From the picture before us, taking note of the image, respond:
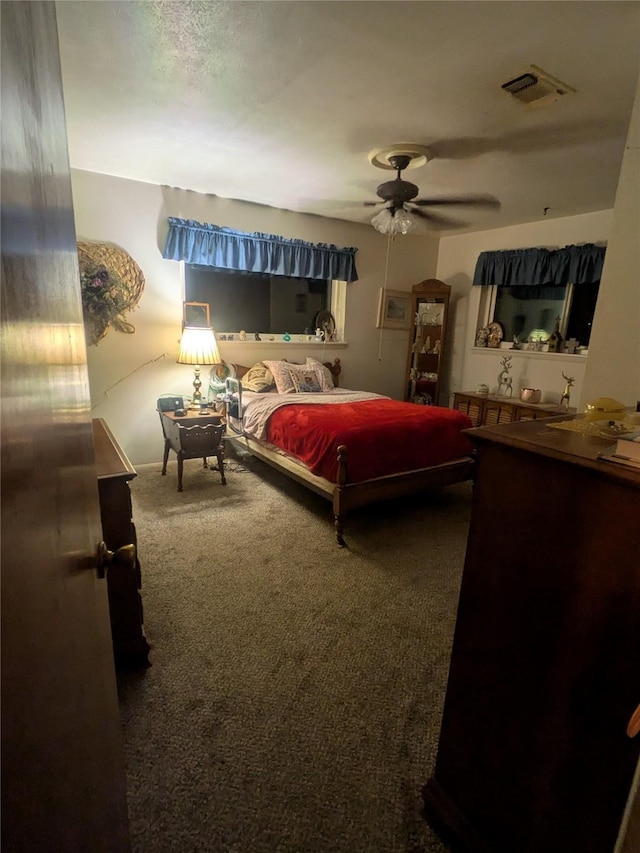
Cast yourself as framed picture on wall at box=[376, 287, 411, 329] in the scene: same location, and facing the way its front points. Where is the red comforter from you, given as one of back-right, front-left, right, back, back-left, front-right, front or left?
front-right

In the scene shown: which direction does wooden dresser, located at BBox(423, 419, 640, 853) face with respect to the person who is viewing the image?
facing away from the viewer and to the left of the viewer

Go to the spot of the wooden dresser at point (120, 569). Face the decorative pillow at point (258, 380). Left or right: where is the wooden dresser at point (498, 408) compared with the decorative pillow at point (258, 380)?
right

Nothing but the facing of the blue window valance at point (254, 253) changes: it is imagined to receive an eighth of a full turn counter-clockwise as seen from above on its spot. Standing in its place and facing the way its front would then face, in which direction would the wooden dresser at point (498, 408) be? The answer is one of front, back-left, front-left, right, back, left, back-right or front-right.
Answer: front

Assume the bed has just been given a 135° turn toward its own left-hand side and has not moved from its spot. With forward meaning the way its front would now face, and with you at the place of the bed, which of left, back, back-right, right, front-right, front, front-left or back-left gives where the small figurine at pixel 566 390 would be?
front-right

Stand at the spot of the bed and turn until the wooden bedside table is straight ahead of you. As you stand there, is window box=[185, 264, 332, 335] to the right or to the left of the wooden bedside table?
right

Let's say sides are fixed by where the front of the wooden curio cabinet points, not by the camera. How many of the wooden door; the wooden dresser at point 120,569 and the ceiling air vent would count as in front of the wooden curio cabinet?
3

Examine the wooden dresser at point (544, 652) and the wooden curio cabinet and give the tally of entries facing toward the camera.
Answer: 1

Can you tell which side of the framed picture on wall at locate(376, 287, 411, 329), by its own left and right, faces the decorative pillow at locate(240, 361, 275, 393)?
right

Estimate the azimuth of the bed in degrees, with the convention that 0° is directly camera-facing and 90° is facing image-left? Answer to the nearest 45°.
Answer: approximately 315°

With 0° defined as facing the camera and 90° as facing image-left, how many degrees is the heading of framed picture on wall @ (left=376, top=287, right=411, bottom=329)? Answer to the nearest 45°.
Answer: approximately 315°

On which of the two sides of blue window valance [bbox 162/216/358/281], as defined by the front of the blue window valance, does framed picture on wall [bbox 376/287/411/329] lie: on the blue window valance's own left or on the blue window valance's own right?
on the blue window valance's own left
